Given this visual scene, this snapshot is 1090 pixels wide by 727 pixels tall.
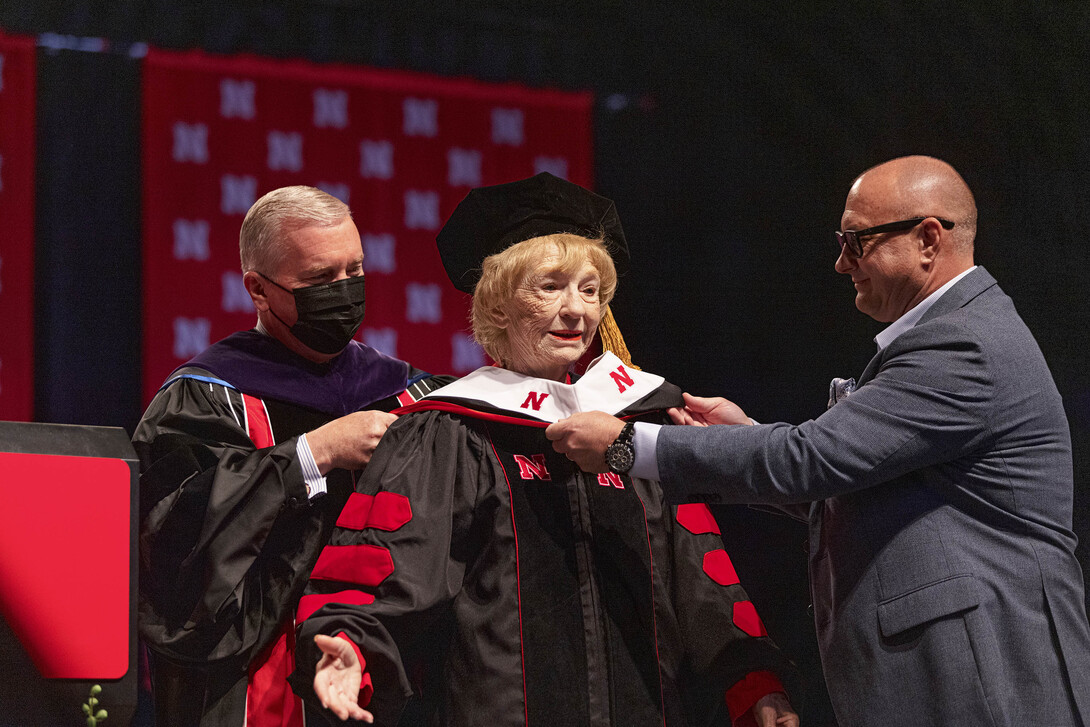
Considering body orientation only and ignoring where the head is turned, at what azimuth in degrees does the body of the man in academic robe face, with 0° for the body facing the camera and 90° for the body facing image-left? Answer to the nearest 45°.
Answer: approximately 315°

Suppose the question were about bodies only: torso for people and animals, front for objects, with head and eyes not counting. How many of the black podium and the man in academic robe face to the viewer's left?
0

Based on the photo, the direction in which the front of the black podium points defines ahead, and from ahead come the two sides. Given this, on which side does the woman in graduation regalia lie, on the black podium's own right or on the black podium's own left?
on the black podium's own left

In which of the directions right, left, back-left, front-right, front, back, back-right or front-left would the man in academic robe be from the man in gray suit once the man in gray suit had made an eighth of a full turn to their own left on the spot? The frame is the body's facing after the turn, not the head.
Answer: front-right

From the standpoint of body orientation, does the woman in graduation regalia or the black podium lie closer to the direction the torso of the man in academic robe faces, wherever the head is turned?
the woman in graduation regalia

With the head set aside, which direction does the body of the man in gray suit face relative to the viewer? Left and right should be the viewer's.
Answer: facing to the left of the viewer

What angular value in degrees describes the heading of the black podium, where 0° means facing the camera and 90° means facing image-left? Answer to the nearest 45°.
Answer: approximately 0°

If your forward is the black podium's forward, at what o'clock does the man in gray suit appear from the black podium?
The man in gray suit is roughly at 10 o'clock from the black podium.

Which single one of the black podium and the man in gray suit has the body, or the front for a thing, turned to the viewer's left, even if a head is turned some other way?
the man in gray suit

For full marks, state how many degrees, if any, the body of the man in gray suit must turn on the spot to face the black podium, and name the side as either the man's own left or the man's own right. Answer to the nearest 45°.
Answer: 0° — they already face it
